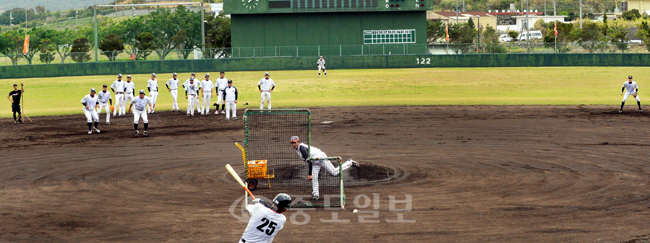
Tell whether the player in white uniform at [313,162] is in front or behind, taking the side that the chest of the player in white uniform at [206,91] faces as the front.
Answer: in front

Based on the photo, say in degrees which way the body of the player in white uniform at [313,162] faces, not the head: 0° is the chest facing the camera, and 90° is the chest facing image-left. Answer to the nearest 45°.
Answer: approximately 45°

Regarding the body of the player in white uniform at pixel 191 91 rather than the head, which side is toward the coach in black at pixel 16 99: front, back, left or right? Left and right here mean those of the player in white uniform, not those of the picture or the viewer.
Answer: right

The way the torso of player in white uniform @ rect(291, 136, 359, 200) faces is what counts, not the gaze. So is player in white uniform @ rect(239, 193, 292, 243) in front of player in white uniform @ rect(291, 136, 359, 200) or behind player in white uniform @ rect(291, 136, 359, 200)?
in front

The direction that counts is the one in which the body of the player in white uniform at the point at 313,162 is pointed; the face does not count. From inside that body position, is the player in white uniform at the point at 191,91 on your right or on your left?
on your right

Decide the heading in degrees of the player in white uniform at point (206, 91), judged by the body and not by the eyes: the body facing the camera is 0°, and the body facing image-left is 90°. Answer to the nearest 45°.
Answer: approximately 0°
